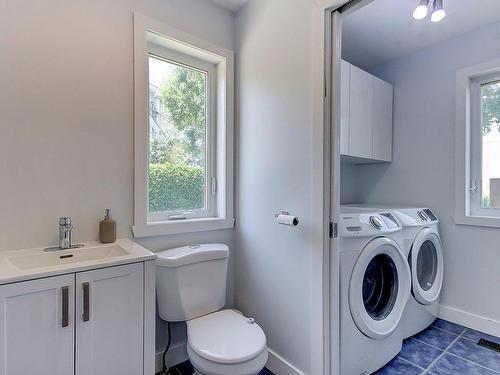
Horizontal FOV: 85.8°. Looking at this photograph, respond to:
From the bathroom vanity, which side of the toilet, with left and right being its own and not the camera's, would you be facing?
right

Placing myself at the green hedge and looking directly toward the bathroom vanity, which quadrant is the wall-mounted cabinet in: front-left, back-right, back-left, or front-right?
front-left

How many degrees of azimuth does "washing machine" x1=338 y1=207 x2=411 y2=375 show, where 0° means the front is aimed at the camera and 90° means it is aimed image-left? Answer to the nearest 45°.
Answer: approximately 315°

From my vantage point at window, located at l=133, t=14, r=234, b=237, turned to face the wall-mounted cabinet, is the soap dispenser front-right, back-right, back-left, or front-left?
back-right

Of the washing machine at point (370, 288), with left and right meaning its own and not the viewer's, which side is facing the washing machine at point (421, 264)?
left

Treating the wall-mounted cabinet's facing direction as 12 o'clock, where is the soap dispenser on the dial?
The soap dispenser is roughly at 3 o'clock from the wall-mounted cabinet.

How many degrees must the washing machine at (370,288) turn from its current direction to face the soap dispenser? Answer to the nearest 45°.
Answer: approximately 90° to its right

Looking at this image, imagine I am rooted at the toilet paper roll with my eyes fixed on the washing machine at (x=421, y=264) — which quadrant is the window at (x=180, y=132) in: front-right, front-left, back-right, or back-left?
back-left

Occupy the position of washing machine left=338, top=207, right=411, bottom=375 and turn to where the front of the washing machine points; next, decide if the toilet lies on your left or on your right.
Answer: on your right
